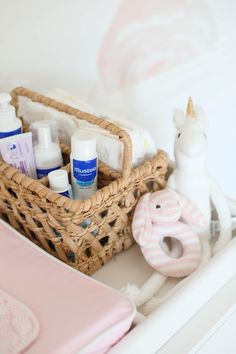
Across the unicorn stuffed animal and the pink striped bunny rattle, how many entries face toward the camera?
2

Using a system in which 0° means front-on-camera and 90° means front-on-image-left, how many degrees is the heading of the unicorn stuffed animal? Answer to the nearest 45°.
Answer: approximately 0°

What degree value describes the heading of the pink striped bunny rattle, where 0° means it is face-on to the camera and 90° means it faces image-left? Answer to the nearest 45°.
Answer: approximately 0°
